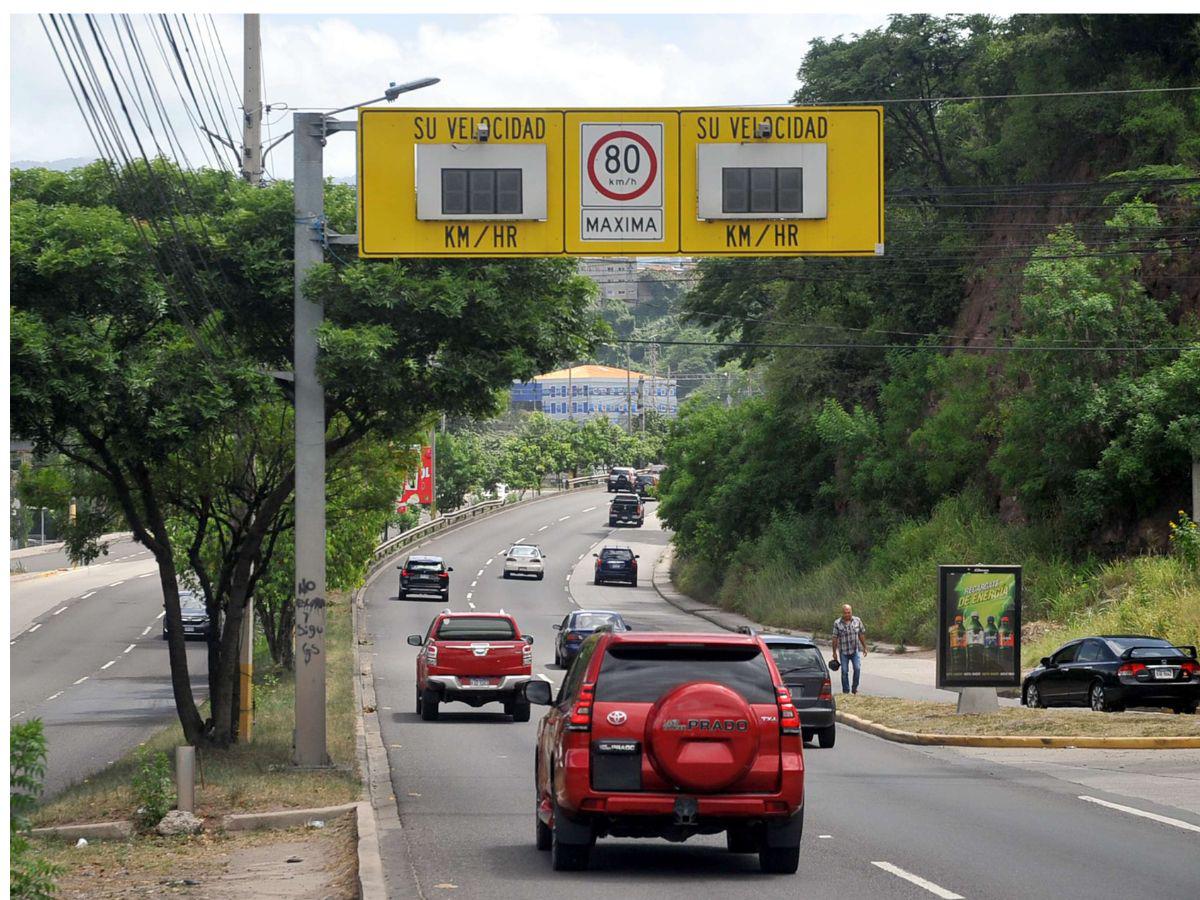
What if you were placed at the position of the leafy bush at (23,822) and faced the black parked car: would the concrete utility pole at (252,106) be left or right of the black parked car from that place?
left

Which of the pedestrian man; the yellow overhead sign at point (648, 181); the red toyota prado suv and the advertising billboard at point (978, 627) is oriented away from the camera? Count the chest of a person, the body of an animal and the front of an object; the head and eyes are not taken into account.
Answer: the red toyota prado suv

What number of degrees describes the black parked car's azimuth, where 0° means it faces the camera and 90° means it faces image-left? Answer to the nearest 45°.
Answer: approximately 135°

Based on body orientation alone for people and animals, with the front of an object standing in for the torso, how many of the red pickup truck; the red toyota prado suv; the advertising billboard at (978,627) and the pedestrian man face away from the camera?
2

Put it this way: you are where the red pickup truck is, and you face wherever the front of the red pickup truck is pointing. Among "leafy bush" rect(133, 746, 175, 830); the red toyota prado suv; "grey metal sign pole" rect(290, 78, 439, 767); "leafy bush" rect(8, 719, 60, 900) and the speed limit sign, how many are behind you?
5

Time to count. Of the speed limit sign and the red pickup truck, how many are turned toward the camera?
1

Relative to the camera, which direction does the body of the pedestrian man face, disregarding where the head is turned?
toward the camera

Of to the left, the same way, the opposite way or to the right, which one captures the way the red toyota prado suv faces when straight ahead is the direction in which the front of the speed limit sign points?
the opposite way

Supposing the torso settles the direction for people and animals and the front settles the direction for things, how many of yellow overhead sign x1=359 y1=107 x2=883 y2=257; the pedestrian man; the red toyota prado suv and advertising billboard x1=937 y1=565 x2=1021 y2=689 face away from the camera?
1

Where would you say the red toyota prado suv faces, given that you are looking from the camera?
facing away from the viewer

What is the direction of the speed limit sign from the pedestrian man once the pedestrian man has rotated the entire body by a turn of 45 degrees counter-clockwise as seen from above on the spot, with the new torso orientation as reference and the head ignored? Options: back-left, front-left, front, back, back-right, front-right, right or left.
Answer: front-right

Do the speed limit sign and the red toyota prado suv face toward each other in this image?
yes

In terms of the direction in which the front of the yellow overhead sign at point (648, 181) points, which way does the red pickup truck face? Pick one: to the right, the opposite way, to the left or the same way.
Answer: the opposite way

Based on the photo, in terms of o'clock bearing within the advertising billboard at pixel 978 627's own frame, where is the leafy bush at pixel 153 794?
The leafy bush is roughly at 1 o'clock from the advertising billboard.

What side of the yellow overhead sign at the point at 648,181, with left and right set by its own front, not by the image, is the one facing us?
front

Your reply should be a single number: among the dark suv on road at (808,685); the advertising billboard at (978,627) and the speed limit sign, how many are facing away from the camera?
1

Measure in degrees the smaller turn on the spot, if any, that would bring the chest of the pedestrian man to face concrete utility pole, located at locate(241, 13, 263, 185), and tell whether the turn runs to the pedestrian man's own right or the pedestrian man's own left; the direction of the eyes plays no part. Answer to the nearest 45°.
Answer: approximately 90° to the pedestrian man's own right

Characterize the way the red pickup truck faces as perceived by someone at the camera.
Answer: facing away from the viewer
